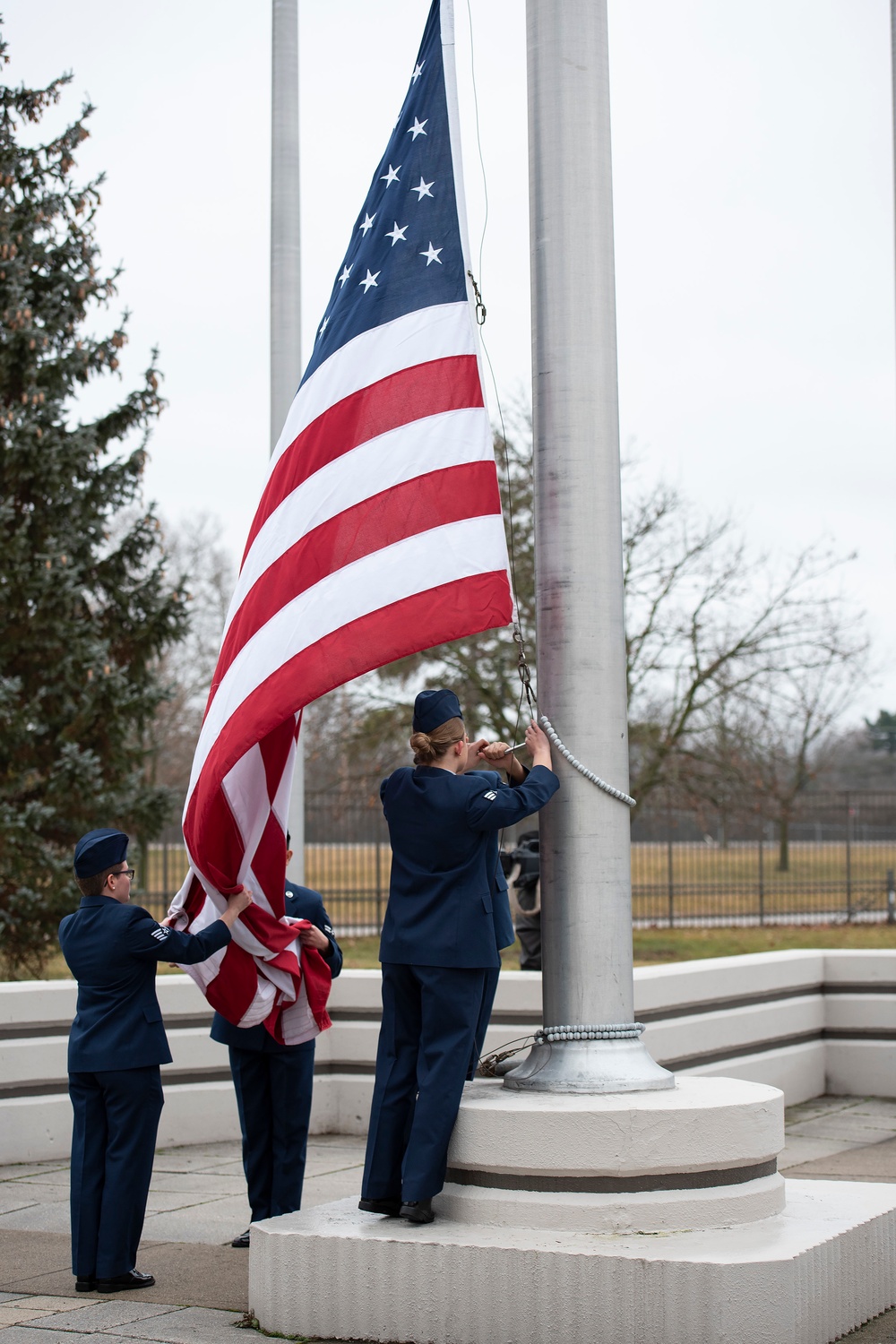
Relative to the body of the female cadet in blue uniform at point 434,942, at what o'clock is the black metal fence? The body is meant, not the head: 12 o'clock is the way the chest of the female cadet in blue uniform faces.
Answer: The black metal fence is roughly at 11 o'clock from the female cadet in blue uniform.

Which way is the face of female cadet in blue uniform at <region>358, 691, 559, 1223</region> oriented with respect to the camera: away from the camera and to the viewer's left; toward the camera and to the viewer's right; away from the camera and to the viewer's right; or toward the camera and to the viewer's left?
away from the camera and to the viewer's right

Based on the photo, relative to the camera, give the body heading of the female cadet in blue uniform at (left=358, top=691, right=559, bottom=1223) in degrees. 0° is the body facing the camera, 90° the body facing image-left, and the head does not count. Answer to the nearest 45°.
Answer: approximately 225°

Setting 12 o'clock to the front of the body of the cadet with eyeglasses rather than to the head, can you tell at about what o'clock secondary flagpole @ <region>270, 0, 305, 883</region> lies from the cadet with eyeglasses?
The secondary flagpole is roughly at 11 o'clock from the cadet with eyeglasses.

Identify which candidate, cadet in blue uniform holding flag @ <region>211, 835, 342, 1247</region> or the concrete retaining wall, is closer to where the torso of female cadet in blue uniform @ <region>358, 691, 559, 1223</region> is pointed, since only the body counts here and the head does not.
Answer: the concrete retaining wall

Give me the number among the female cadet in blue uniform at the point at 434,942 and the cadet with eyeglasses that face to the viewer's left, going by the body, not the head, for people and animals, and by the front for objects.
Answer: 0

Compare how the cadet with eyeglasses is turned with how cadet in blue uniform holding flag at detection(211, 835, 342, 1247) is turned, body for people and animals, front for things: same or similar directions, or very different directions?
very different directions
